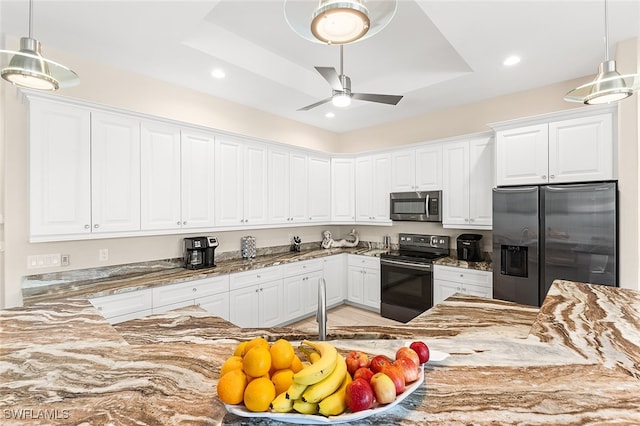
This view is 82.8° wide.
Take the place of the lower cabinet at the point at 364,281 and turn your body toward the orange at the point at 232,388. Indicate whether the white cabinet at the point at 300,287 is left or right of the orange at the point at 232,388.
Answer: right

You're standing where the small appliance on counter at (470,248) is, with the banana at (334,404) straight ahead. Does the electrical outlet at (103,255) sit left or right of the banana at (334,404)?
right

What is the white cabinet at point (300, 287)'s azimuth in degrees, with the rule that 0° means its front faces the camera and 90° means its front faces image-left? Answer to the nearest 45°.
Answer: approximately 315°

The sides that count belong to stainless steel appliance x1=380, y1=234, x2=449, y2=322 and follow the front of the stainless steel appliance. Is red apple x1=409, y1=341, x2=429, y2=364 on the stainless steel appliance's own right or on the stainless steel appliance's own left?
on the stainless steel appliance's own left

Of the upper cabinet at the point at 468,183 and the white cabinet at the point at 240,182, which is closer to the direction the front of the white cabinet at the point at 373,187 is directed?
the white cabinet

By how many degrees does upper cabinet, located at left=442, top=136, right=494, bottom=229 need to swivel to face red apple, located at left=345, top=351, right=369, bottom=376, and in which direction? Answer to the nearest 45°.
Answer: approximately 45° to its left

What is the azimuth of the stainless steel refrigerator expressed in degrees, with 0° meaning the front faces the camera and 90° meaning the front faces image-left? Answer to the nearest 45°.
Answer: approximately 45°
